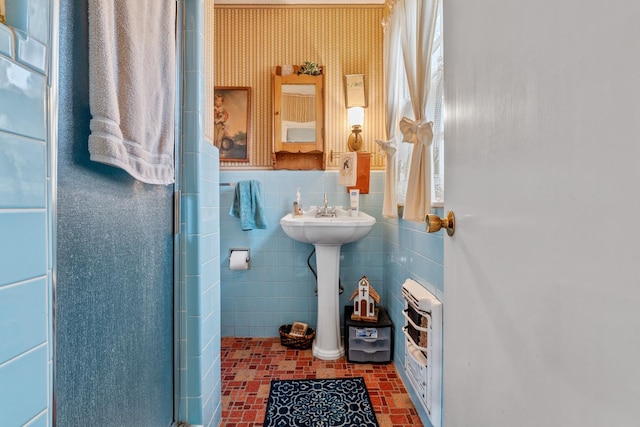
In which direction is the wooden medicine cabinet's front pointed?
toward the camera

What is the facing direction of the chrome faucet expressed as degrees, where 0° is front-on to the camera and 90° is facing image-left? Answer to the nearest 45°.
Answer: approximately 0°

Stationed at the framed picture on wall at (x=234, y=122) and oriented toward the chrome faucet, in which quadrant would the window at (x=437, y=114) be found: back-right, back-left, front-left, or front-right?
front-right

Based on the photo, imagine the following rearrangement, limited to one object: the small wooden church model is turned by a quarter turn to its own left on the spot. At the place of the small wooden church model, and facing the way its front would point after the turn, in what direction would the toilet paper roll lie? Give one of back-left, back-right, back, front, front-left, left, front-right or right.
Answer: back

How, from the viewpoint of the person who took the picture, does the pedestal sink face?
facing the viewer

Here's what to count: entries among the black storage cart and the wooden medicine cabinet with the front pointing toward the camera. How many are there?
2

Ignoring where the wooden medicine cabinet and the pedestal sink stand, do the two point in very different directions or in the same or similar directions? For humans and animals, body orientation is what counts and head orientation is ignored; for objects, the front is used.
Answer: same or similar directions

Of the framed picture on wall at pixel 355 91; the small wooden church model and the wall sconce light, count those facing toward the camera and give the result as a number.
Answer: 3

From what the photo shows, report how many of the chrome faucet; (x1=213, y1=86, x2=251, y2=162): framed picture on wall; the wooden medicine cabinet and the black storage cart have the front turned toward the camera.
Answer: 4

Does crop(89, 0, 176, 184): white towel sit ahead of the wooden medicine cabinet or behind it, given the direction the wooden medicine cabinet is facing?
ahead

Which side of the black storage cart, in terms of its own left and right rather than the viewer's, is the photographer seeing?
front
